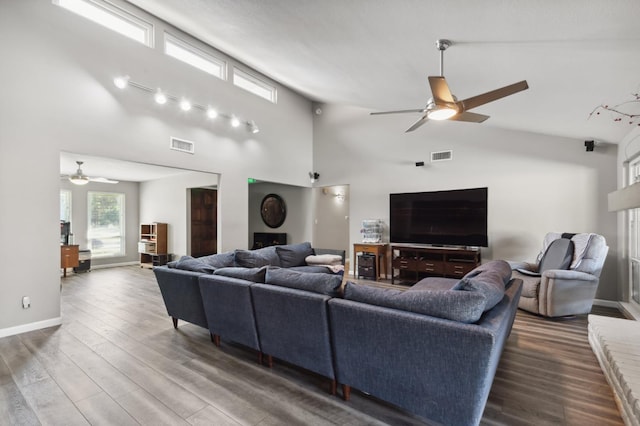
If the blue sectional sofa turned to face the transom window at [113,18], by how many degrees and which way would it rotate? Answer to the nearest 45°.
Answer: approximately 90° to its left

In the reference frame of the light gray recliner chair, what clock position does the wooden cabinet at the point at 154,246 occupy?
The wooden cabinet is roughly at 1 o'clock from the light gray recliner chair.

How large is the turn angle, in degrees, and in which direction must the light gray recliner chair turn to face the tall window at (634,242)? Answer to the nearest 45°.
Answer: approximately 180°

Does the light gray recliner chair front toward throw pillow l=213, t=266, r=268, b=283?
yes

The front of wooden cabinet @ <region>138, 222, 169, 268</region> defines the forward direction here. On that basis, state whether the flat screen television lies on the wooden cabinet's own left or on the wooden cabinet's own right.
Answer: on the wooden cabinet's own left

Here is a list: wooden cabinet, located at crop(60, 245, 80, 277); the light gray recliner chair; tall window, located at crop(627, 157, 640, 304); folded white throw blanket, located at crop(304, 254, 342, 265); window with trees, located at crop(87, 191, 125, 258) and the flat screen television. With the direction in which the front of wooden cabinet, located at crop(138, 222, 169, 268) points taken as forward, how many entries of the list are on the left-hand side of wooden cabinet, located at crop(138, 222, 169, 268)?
4

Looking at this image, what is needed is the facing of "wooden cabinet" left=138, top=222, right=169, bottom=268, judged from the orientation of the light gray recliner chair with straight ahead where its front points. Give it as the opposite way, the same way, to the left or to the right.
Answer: to the left

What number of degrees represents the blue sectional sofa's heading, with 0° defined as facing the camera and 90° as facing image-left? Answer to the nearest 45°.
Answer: approximately 225°
